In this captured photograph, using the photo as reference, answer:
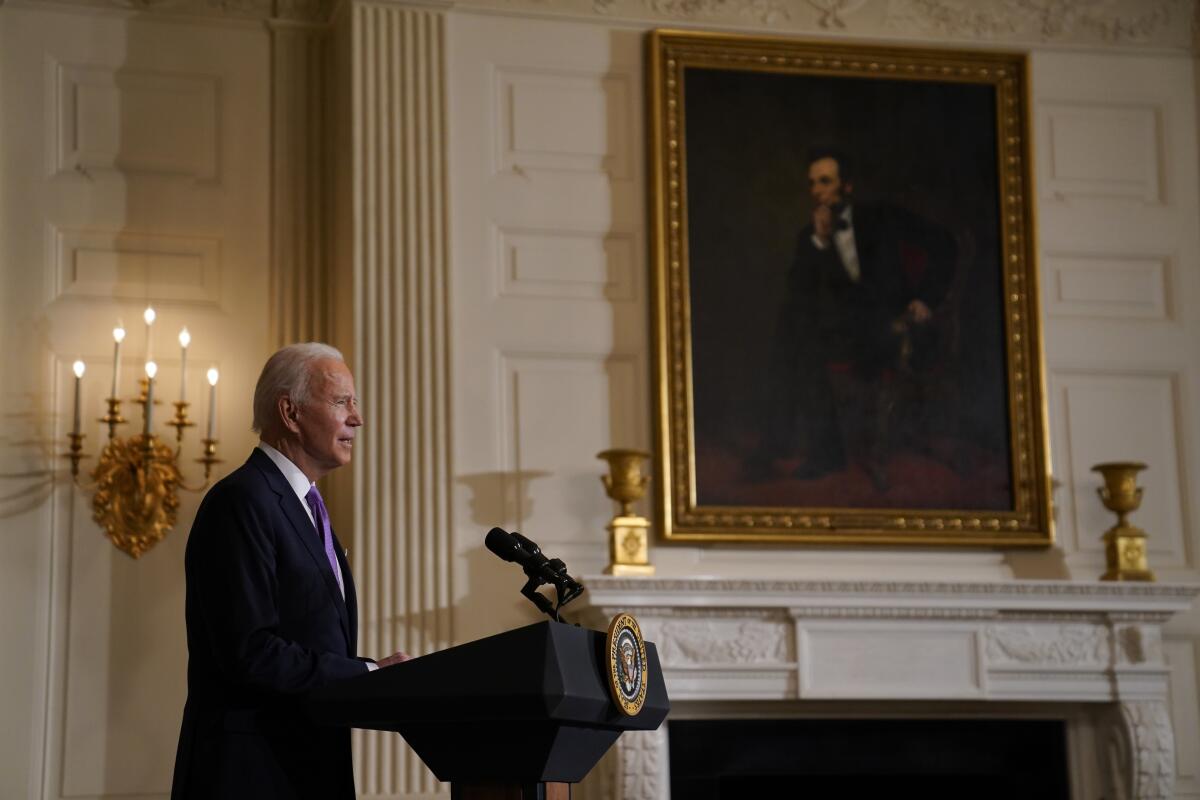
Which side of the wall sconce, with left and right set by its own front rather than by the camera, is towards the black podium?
front

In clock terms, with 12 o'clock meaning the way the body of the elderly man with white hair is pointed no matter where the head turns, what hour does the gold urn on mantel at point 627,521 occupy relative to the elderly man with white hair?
The gold urn on mantel is roughly at 10 o'clock from the elderly man with white hair.

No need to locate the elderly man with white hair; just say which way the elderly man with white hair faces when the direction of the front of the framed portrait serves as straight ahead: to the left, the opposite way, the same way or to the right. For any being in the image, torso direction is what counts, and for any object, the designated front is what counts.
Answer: to the left

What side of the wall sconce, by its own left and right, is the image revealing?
front

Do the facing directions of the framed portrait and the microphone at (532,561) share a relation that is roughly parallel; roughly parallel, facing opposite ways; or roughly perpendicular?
roughly perpendicular

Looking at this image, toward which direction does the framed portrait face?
toward the camera

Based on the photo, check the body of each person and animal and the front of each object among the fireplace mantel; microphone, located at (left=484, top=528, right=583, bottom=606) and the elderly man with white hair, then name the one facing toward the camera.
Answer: the fireplace mantel

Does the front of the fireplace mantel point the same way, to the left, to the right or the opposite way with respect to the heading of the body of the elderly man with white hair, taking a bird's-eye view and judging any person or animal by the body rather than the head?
to the right

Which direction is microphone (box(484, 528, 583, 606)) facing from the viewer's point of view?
to the viewer's left

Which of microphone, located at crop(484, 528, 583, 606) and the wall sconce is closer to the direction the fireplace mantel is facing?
the microphone

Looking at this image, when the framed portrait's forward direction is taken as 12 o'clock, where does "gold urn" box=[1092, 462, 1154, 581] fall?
The gold urn is roughly at 9 o'clock from the framed portrait.

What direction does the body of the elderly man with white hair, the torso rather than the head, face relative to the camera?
to the viewer's right

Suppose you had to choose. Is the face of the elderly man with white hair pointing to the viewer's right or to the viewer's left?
to the viewer's right

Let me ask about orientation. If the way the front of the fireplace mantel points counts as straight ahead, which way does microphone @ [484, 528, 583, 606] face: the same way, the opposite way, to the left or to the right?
to the right

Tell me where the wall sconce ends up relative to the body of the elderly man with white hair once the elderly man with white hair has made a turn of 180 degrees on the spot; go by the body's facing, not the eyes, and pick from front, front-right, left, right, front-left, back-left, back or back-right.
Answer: right

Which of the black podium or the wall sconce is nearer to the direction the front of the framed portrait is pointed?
the black podium
